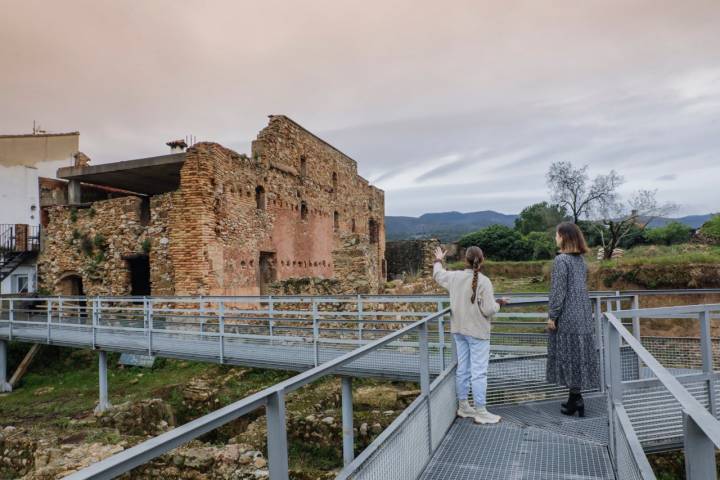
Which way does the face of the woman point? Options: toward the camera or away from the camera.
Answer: away from the camera

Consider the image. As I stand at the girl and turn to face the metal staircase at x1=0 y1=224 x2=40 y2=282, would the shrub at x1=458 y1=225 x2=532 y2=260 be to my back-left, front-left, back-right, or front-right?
front-right

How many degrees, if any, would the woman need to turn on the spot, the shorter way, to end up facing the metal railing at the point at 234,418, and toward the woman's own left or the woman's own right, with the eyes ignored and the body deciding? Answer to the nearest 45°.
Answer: approximately 135° to the woman's own left

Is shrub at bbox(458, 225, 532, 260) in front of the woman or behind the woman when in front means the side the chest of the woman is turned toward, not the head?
in front

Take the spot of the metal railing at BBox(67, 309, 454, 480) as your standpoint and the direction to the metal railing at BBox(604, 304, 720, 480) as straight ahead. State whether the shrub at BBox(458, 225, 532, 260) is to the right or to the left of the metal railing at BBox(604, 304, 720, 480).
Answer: left

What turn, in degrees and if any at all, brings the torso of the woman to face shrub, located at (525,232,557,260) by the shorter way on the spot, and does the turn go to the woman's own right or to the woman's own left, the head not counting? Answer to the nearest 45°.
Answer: approximately 45° to the woman's own right

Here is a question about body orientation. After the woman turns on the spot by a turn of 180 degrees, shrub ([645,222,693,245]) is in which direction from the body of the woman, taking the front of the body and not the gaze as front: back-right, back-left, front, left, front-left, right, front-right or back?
back-left

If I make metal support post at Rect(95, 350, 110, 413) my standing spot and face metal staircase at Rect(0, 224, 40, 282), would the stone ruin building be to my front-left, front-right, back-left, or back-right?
front-right

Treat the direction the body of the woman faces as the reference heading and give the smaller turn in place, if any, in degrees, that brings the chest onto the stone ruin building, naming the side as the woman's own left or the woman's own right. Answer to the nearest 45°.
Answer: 0° — they already face it

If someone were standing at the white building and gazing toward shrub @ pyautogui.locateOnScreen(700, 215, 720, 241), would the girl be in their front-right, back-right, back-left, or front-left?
front-right

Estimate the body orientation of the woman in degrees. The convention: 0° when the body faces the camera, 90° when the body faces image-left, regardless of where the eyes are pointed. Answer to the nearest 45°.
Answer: approximately 135°

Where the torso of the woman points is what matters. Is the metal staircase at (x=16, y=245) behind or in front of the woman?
in front

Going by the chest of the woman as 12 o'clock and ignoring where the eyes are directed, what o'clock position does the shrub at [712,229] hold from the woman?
The shrub is roughly at 2 o'clock from the woman.
